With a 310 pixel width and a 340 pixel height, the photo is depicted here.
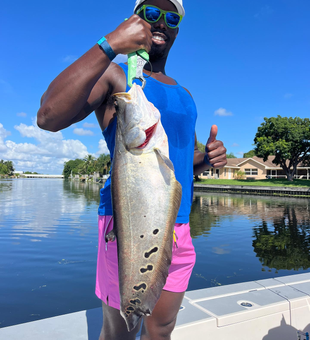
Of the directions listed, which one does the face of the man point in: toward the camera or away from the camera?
toward the camera

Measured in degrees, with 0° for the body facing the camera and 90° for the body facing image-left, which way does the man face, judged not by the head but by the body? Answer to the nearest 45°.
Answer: approximately 315°
